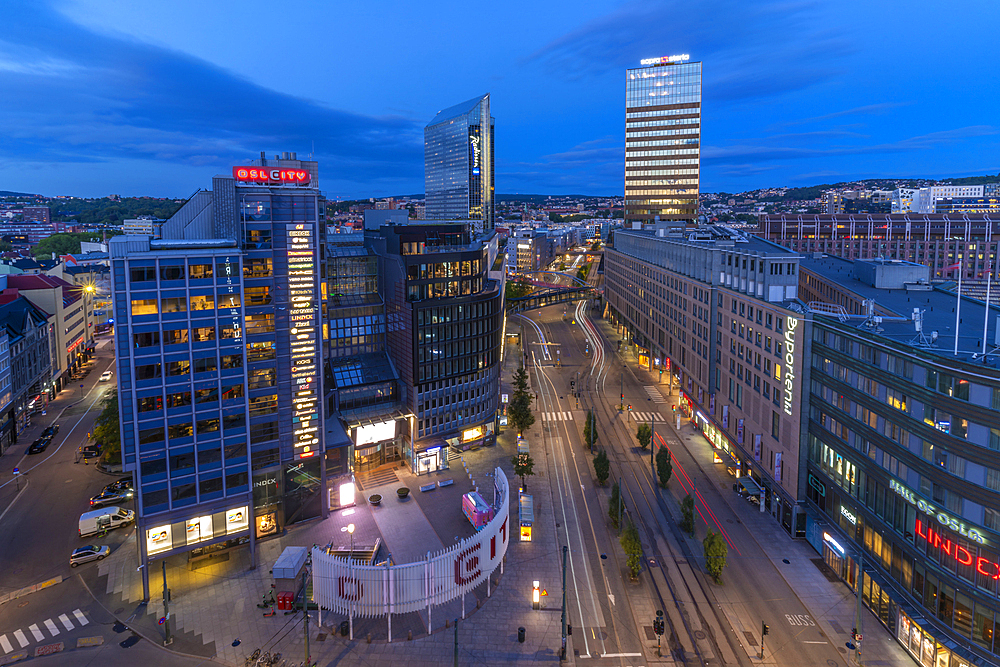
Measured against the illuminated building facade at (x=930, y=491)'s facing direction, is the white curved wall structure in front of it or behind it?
in front

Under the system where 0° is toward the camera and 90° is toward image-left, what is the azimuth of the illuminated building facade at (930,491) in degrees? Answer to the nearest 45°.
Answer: approximately 45°

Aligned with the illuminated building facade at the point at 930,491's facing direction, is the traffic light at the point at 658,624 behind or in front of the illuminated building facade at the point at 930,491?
in front
